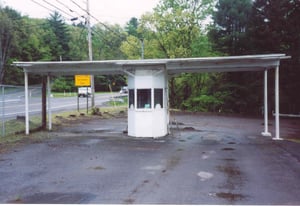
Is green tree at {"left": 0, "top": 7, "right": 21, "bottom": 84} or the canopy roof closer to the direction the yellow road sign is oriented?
the canopy roof

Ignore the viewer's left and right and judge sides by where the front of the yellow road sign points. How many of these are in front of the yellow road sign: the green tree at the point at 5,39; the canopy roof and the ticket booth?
2

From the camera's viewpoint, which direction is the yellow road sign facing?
toward the camera

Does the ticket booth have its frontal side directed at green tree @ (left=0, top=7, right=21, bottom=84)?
no

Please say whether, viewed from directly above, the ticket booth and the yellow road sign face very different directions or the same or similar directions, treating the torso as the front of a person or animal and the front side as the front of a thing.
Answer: same or similar directions

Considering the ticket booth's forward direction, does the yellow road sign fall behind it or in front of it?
behind

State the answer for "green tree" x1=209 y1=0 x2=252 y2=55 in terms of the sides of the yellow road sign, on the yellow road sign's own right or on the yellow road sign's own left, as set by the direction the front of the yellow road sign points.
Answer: on the yellow road sign's own left

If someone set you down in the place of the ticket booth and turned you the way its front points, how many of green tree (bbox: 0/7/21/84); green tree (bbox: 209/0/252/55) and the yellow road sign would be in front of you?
0

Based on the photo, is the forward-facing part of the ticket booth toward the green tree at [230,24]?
no

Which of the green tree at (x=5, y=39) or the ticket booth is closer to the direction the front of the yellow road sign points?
the ticket booth

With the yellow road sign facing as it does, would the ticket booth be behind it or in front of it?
in front

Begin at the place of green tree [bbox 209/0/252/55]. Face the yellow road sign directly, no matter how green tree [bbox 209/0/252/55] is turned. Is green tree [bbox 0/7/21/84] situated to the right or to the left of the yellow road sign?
right

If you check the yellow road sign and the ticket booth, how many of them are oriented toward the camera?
2

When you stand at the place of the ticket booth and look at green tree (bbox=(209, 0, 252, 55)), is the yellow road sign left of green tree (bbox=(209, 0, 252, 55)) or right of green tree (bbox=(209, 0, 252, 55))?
left

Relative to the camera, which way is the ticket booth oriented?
toward the camera
